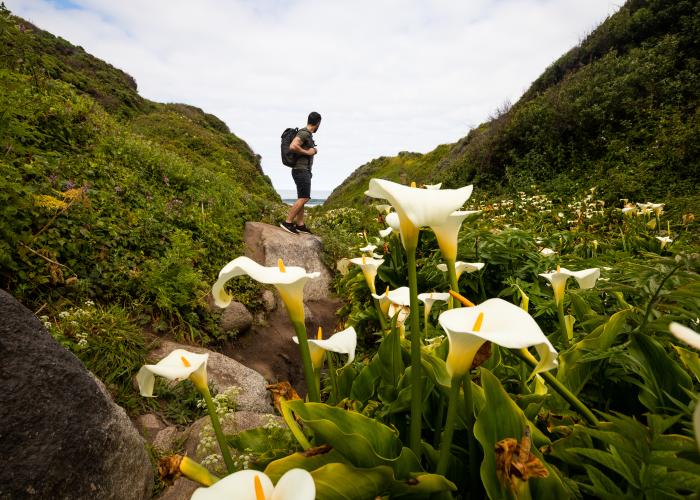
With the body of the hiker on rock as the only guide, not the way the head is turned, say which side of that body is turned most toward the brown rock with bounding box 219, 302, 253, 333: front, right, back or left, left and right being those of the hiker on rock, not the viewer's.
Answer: right

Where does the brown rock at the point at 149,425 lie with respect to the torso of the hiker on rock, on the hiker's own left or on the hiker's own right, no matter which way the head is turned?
on the hiker's own right

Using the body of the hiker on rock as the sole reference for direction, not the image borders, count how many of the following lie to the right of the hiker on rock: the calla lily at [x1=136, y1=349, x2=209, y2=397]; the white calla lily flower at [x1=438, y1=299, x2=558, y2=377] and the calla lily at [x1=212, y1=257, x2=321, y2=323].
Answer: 3

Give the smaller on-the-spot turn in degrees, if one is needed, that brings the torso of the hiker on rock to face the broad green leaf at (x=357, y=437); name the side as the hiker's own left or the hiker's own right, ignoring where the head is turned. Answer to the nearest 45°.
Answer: approximately 90° to the hiker's own right

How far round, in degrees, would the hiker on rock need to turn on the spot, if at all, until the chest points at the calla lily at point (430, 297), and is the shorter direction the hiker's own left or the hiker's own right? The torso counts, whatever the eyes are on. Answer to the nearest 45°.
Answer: approximately 90° to the hiker's own right

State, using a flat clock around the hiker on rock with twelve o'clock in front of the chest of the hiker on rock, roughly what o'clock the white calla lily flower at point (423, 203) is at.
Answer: The white calla lily flower is roughly at 3 o'clock from the hiker on rock.

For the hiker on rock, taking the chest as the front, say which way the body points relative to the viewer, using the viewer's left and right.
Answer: facing to the right of the viewer

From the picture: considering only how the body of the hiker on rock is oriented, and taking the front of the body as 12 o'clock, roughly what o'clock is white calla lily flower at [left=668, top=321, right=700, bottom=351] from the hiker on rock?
The white calla lily flower is roughly at 3 o'clock from the hiker on rock.
